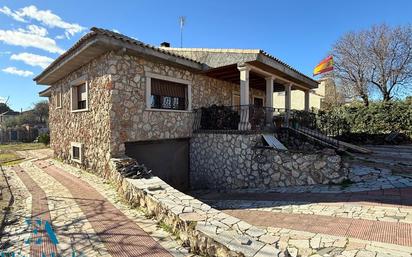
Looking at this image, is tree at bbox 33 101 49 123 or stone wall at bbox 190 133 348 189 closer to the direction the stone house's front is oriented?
the stone wall

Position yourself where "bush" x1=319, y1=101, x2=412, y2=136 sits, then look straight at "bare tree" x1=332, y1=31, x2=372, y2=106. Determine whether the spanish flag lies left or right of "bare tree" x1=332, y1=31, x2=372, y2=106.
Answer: left

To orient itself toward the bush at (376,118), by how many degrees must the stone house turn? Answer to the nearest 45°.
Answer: approximately 45° to its left

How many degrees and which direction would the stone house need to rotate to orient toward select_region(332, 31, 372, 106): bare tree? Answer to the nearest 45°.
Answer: approximately 90° to its left

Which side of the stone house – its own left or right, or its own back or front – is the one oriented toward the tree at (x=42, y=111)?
back

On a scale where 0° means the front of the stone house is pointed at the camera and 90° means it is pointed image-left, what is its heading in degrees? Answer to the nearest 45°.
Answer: approximately 315°

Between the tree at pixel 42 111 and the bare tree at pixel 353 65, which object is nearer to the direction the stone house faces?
the bare tree

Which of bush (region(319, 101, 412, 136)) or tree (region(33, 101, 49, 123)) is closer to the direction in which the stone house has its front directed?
the bush

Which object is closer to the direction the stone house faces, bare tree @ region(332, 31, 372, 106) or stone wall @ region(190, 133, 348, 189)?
the stone wall

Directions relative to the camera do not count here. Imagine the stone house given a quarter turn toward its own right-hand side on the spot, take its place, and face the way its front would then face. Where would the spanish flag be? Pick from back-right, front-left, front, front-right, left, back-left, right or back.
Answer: back

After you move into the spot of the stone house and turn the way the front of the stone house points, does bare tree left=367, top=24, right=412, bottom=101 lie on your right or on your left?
on your left
